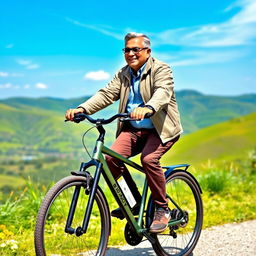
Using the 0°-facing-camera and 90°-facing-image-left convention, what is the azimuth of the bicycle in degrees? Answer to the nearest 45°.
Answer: approximately 45°

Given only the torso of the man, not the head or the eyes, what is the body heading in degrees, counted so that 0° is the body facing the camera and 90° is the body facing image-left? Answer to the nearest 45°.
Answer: approximately 45°
